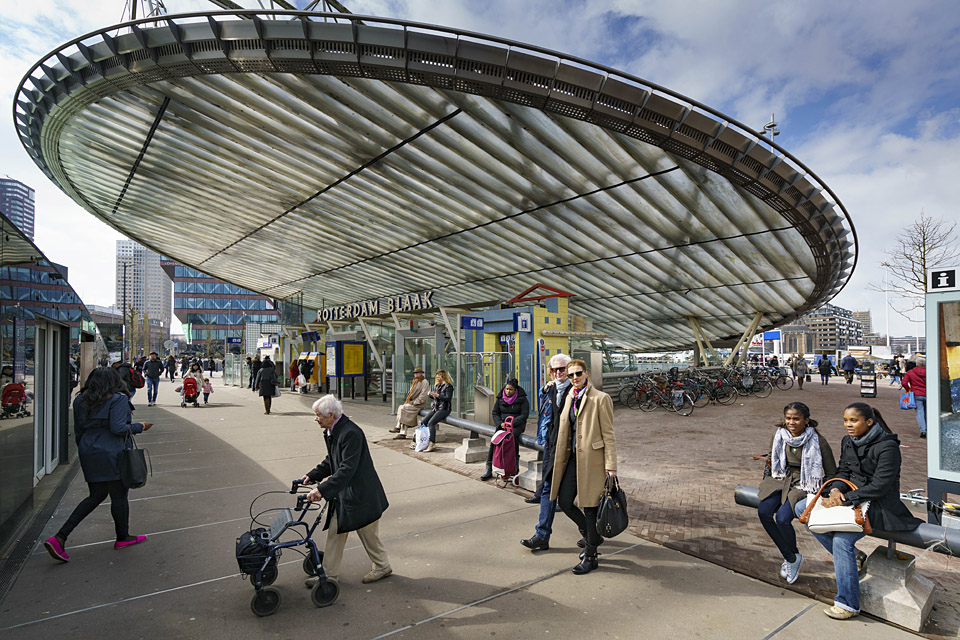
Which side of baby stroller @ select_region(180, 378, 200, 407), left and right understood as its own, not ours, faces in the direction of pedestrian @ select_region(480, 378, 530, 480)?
front

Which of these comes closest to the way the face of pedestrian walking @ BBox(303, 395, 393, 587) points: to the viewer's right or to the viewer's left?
to the viewer's left

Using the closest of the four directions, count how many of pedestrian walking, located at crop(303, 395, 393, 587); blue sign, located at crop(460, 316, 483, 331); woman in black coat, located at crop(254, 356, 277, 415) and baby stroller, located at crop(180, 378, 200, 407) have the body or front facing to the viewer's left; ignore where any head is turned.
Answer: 1

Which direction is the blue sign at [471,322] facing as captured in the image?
toward the camera

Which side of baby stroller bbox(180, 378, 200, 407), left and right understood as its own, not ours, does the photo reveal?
front

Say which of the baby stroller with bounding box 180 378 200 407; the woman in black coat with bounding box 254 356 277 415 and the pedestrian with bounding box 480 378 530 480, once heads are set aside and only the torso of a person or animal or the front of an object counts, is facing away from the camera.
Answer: the woman in black coat

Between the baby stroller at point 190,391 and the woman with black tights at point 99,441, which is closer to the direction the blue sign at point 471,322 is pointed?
the woman with black tights

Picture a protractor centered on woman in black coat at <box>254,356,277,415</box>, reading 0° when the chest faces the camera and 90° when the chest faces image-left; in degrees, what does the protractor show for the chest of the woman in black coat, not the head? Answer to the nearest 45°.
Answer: approximately 180°

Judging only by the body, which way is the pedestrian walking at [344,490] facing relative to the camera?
to the viewer's left
